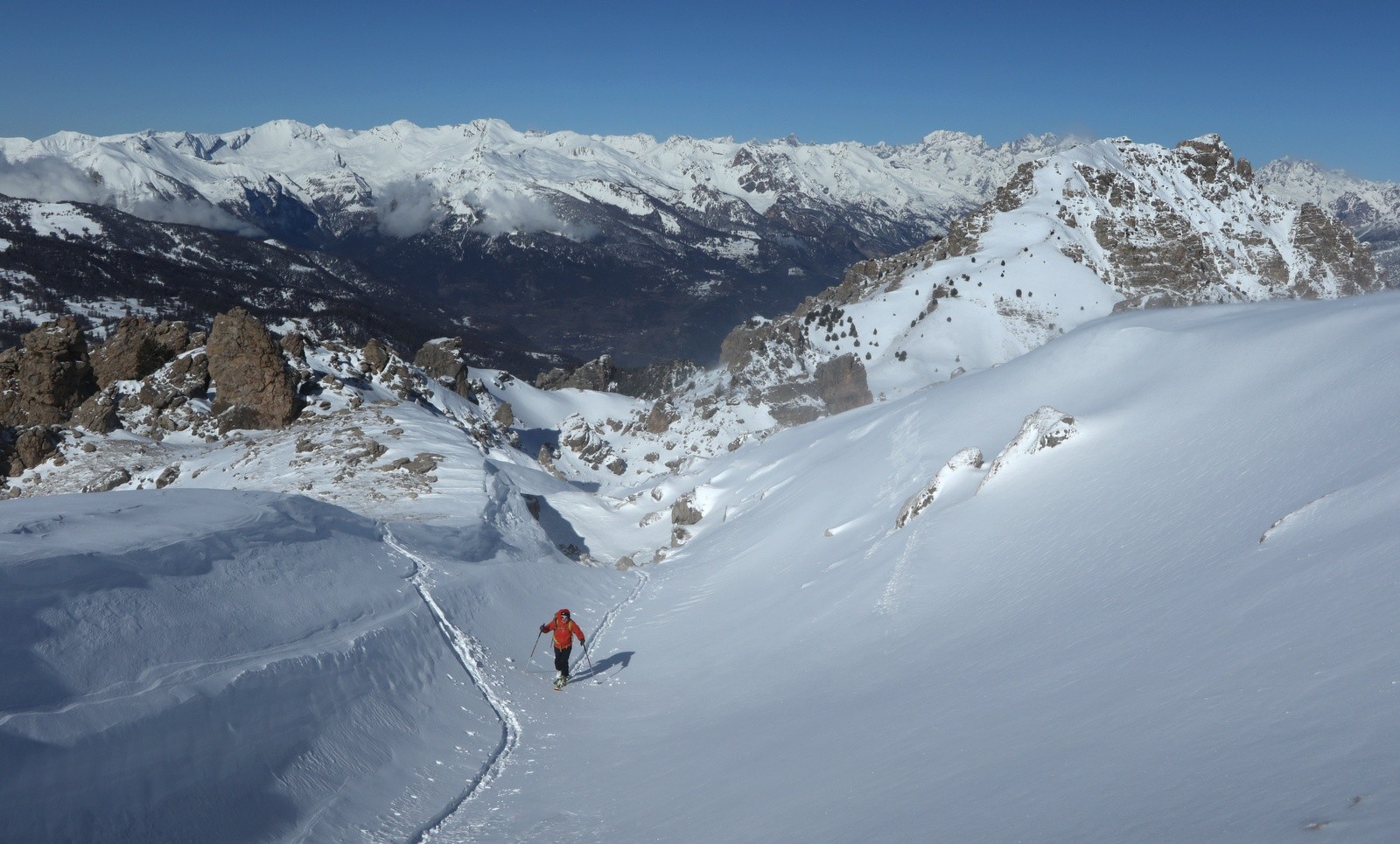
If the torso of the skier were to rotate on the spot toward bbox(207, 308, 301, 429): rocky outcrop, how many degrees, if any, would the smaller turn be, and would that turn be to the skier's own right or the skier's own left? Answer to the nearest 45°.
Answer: approximately 180°

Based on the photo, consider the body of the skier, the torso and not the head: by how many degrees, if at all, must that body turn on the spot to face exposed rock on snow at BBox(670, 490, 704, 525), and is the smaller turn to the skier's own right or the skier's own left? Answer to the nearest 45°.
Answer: approximately 180°

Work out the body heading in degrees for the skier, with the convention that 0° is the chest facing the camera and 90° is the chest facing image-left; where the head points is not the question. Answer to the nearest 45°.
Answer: approximately 0°

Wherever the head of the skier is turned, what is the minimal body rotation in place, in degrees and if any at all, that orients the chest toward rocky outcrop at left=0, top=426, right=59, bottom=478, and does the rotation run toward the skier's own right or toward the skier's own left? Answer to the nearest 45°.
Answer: approximately 135° to the skier's own right

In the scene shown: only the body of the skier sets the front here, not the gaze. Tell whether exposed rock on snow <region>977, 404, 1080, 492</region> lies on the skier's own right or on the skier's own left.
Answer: on the skier's own left
